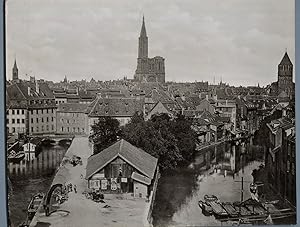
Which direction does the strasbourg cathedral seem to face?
toward the camera

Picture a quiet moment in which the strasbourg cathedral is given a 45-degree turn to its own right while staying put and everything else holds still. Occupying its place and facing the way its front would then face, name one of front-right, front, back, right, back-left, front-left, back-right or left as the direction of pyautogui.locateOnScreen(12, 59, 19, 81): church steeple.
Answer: front-right
